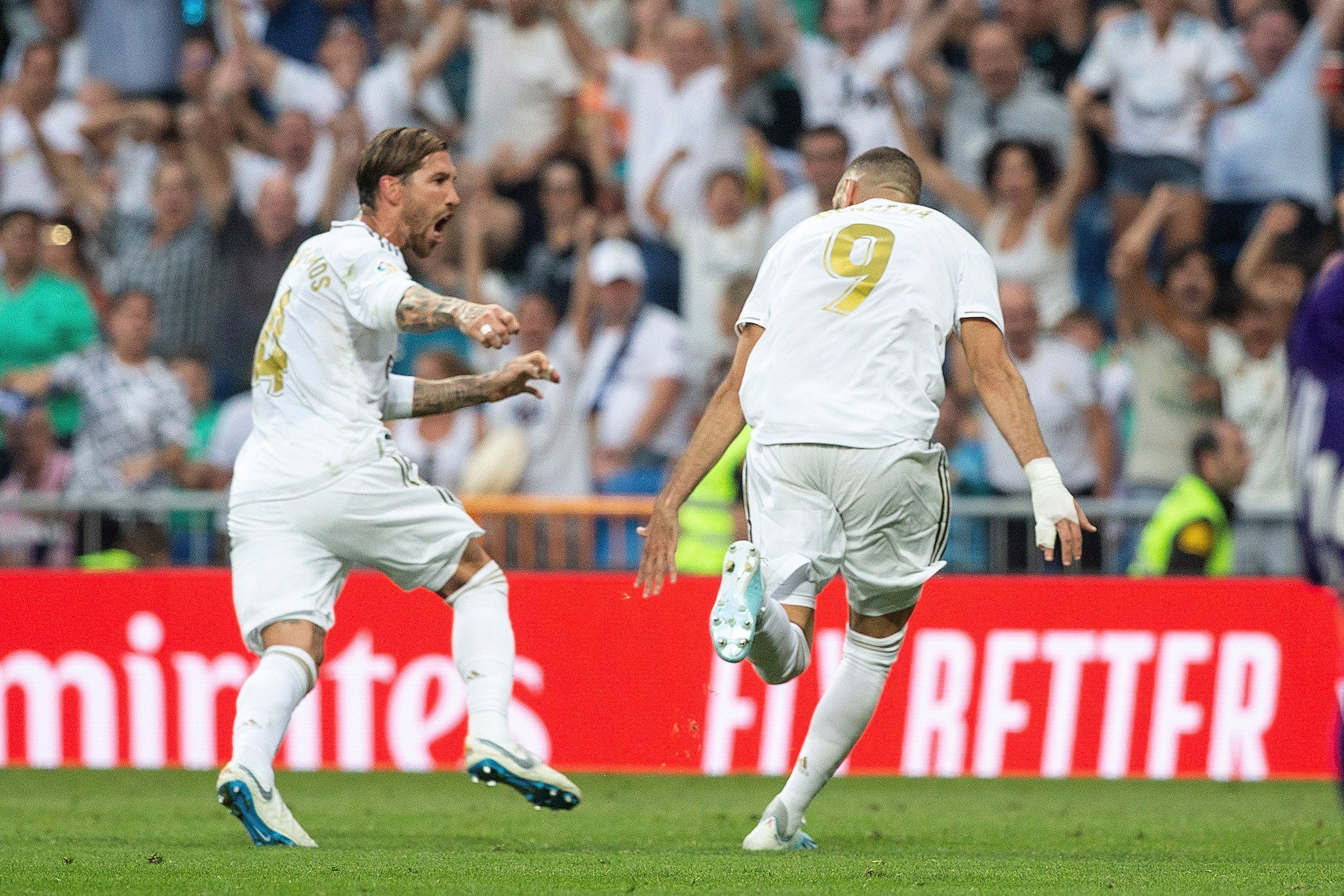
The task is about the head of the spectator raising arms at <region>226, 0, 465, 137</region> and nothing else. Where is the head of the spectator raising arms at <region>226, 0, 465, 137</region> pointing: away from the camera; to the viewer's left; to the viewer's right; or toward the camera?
toward the camera

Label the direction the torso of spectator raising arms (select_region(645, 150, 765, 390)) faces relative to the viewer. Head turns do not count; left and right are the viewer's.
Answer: facing the viewer

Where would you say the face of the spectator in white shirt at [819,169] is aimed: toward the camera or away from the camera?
toward the camera

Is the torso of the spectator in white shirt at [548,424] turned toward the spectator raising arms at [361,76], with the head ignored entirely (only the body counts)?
no

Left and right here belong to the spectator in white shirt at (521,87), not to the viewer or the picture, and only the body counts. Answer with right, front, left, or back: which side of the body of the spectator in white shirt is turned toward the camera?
front

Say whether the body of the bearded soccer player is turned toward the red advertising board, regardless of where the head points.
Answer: no

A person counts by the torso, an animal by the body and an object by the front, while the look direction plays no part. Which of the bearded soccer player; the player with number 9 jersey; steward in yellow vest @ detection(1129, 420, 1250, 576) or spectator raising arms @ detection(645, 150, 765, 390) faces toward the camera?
the spectator raising arms

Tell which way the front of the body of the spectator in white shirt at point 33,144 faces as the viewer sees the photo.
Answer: toward the camera

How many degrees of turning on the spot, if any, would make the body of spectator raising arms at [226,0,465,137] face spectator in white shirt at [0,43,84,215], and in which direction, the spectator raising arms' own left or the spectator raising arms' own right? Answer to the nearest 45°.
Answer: approximately 90° to the spectator raising arms' own right

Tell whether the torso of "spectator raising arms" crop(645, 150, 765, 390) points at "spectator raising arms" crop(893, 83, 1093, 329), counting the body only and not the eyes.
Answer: no

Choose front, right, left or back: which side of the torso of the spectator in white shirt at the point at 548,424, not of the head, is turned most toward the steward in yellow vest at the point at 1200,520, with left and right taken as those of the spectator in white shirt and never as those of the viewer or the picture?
left

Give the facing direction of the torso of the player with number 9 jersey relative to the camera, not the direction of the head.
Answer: away from the camera

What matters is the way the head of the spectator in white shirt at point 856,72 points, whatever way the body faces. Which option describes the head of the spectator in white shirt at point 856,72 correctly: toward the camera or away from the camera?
toward the camera

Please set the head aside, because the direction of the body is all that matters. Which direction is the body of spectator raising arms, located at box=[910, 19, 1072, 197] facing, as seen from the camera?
toward the camera

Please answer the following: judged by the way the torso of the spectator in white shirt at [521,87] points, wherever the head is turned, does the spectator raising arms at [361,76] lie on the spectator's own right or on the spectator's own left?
on the spectator's own right

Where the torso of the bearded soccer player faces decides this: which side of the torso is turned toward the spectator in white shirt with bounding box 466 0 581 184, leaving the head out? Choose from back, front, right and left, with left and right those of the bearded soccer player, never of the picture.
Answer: left
